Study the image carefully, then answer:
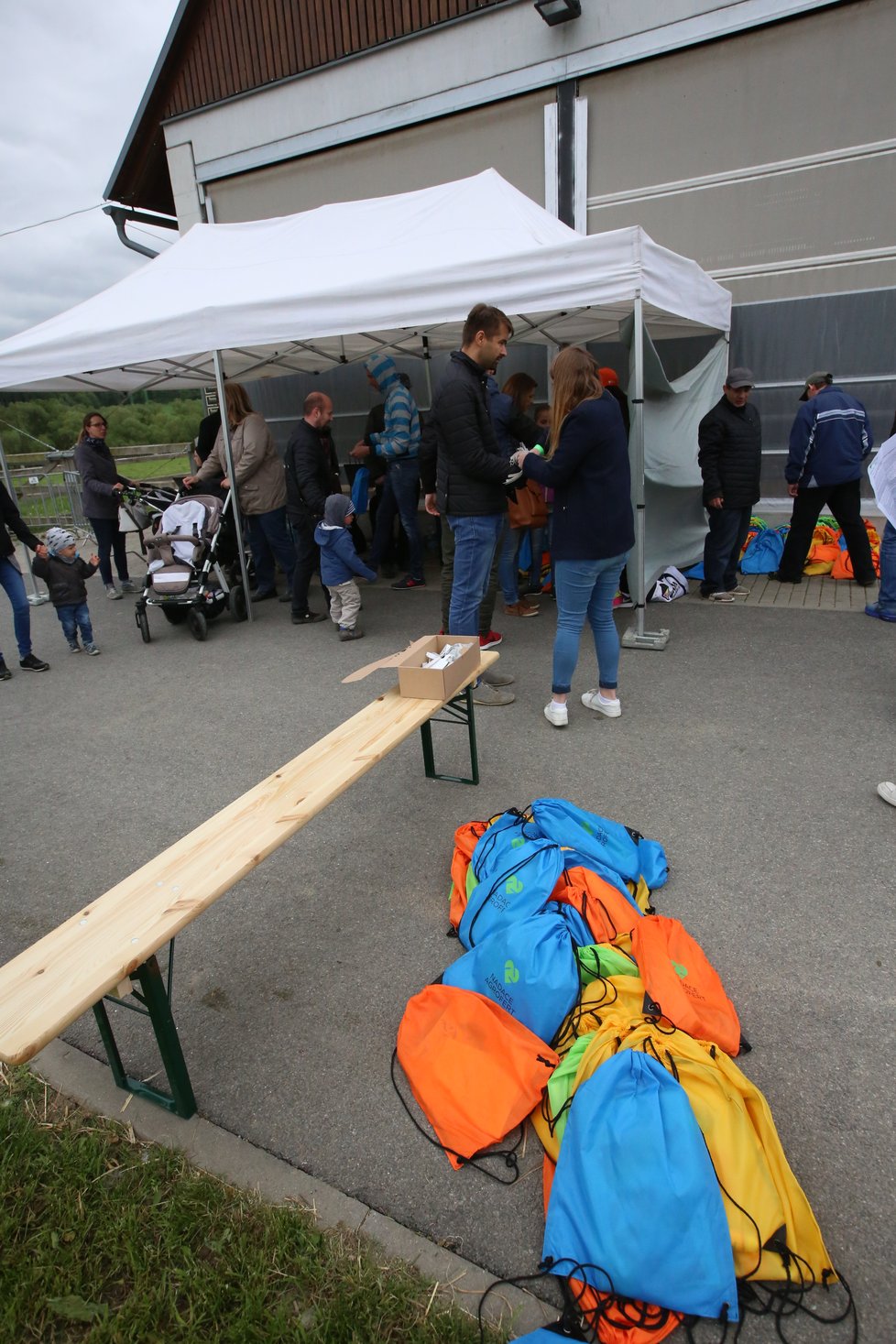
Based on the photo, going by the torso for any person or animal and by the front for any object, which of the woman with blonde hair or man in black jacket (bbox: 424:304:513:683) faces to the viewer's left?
the woman with blonde hair

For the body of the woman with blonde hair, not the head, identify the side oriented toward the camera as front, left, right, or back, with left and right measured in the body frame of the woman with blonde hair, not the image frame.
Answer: left

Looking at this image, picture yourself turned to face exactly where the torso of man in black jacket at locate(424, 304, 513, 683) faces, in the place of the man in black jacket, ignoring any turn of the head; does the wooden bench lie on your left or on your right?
on your right

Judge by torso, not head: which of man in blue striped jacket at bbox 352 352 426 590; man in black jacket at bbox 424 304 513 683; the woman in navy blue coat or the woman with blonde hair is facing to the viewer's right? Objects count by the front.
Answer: the man in black jacket

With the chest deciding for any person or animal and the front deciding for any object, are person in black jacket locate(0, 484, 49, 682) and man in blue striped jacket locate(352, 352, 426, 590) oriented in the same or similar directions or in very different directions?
very different directions

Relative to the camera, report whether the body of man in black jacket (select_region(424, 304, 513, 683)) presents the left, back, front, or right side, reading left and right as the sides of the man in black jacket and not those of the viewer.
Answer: right

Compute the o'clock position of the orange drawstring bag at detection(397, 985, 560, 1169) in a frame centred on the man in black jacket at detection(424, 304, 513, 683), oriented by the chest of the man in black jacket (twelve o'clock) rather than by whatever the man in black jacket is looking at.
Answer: The orange drawstring bag is roughly at 3 o'clock from the man in black jacket.

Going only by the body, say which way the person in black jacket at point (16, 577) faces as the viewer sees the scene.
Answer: to the viewer's right
